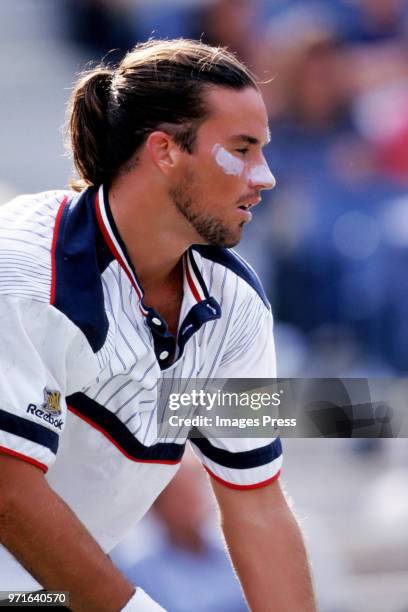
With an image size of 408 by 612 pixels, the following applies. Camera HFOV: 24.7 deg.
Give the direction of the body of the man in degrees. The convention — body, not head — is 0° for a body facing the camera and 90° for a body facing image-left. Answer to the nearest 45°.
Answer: approximately 315°

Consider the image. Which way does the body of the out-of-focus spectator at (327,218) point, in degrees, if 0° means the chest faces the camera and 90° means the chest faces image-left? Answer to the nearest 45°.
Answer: approximately 0°

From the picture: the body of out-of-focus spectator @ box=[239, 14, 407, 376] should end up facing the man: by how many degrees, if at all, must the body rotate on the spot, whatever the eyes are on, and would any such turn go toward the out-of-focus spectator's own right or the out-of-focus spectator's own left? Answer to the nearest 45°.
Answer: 0° — they already face them

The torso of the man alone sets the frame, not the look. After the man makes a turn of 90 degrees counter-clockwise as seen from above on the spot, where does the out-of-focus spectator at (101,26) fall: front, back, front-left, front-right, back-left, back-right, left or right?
front-left

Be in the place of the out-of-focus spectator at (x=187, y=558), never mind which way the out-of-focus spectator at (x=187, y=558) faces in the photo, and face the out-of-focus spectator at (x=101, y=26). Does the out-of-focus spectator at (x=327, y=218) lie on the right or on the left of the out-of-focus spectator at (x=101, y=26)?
right

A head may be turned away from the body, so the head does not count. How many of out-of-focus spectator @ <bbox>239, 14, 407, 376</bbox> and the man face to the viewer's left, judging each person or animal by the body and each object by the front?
0

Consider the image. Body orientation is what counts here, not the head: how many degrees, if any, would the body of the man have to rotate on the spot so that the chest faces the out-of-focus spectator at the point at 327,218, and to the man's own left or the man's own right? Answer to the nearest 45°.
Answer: approximately 135° to the man's own left

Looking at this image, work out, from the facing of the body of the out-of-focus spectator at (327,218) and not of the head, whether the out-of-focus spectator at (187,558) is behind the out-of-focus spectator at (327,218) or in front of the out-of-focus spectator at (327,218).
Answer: in front
